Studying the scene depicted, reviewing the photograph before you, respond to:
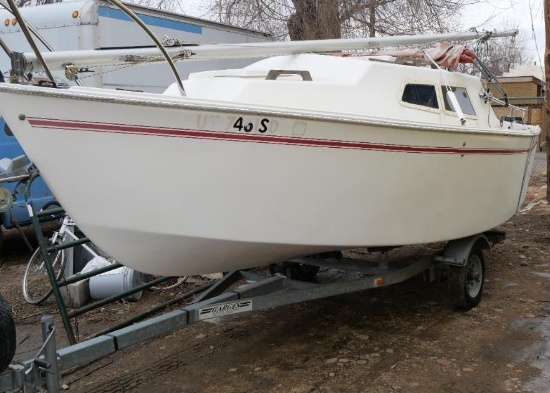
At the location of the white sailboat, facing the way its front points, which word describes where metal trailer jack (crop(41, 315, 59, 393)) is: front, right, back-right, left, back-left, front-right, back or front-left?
front

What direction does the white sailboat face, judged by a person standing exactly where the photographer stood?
facing the viewer and to the left of the viewer

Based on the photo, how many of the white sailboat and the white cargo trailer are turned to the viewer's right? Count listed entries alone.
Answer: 0

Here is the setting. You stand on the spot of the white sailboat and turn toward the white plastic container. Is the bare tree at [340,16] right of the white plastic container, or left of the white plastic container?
right

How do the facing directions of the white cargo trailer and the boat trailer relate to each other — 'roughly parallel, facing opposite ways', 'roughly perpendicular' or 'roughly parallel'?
roughly parallel

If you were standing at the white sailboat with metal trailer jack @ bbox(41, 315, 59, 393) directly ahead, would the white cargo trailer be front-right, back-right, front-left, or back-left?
back-right

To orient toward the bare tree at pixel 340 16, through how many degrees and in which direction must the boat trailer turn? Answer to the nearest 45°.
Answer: approximately 135° to its right

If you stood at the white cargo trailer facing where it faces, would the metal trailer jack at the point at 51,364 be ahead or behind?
ahead

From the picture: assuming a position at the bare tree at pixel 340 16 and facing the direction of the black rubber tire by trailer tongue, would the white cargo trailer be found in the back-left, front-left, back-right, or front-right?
front-right

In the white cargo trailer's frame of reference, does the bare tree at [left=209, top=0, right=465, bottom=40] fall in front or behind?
behind

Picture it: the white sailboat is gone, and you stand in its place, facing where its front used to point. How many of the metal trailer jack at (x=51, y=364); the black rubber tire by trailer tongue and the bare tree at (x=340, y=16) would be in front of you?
2

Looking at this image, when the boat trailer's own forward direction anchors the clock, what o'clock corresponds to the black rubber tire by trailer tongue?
The black rubber tire by trailer tongue is roughly at 12 o'clock from the boat trailer.
